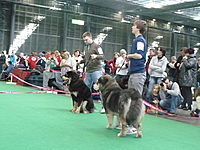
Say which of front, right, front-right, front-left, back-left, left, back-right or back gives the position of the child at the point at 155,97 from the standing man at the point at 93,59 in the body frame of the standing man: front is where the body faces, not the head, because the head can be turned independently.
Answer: back

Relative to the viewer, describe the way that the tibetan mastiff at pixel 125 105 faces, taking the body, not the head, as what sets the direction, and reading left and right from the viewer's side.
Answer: facing away from the viewer and to the left of the viewer

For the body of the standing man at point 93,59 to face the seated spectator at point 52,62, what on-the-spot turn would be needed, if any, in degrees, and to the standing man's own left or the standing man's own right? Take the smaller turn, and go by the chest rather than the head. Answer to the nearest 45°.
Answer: approximately 135° to the standing man's own right

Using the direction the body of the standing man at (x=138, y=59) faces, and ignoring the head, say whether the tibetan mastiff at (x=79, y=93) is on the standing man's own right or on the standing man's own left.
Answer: on the standing man's own right

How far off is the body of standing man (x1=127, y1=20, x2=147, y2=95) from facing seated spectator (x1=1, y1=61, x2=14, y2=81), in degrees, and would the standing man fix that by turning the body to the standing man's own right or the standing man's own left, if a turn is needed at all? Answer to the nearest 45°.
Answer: approximately 45° to the standing man's own right

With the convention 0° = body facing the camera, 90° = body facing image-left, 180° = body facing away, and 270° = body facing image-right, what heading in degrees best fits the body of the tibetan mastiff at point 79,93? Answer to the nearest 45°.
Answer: approximately 45°
